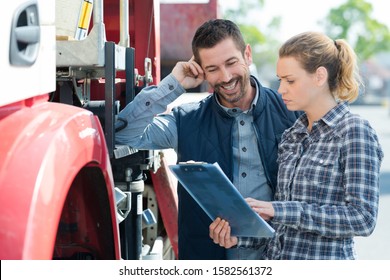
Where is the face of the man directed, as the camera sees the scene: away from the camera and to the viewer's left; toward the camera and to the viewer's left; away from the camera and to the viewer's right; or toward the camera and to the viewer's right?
toward the camera and to the viewer's right

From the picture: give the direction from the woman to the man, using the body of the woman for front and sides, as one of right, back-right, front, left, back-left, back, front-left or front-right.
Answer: right

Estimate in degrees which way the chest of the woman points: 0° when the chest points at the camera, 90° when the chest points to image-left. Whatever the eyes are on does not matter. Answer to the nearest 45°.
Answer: approximately 45°
